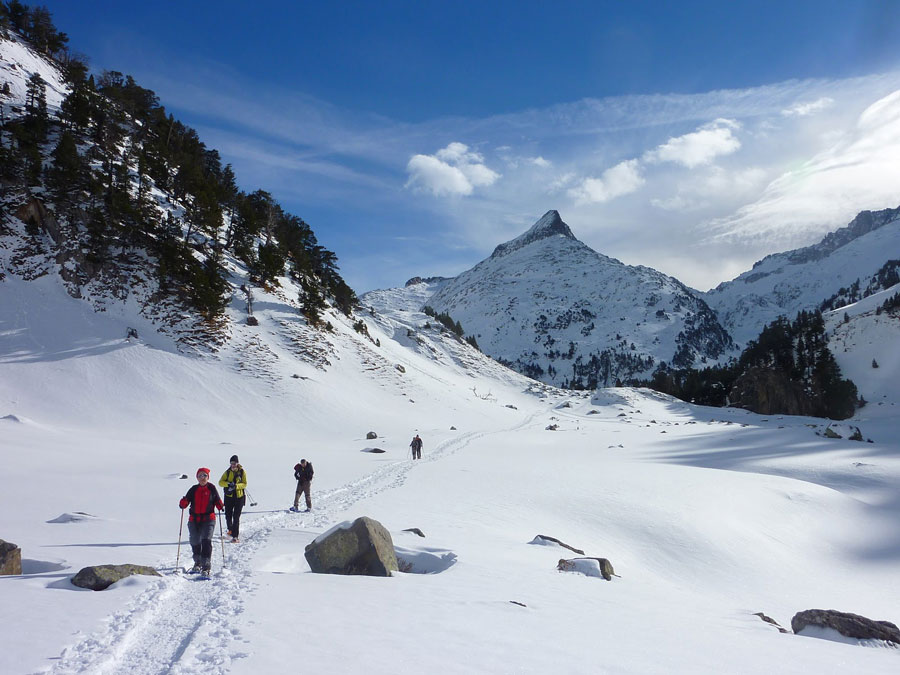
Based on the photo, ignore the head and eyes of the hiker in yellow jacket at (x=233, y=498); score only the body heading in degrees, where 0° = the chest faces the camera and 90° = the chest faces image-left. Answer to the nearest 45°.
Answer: approximately 0°

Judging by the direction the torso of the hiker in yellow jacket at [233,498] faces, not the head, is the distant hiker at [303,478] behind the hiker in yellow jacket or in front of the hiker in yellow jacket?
behind

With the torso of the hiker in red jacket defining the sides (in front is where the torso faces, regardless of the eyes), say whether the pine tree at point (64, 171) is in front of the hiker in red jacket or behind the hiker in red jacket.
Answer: behind

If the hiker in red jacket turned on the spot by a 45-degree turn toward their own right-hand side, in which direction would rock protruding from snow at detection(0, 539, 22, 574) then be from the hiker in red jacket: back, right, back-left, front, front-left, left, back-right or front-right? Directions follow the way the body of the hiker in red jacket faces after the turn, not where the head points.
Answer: front-right

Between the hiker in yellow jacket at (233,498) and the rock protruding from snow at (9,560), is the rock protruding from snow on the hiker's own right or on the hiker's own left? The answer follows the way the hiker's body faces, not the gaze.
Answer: on the hiker's own right

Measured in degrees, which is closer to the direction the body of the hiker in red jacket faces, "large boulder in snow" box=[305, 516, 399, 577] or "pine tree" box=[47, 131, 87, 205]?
the large boulder in snow

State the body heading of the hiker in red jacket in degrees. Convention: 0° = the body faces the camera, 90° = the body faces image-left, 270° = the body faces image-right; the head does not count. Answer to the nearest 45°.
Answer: approximately 0°

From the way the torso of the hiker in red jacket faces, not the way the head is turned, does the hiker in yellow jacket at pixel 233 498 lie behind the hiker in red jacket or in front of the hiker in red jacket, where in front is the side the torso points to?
behind

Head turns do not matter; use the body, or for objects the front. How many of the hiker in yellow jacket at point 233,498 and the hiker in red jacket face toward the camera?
2

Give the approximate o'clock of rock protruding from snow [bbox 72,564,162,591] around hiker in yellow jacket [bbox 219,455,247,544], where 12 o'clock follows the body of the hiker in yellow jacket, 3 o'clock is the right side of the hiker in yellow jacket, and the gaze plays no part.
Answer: The rock protruding from snow is roughly at 1 o'clock from the hiker in yellow jacket.

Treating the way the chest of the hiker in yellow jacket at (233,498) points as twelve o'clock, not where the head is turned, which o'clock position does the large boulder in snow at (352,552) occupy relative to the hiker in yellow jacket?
The large boulder in snow is roughly at 11 o'clock from the hiker in yellow jacket.

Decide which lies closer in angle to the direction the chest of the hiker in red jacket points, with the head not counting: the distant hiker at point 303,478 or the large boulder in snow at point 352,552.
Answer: the large boulder in snow

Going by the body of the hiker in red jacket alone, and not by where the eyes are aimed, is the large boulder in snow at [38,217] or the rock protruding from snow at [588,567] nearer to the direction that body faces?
the rock protruding from snow

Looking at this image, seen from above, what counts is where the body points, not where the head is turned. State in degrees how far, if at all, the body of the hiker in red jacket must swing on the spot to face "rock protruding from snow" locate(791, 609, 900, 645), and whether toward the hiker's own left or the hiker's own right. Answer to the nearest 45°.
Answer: approximately 45° to the hiker's own left
